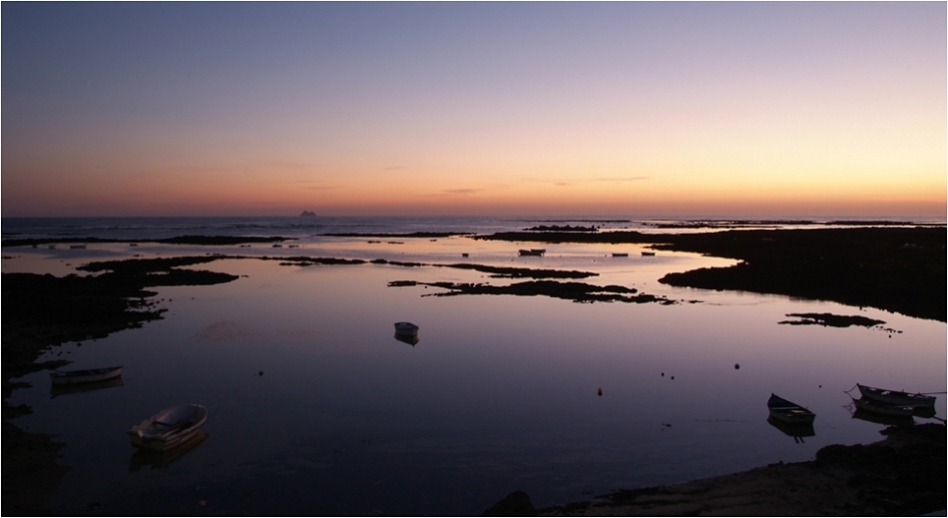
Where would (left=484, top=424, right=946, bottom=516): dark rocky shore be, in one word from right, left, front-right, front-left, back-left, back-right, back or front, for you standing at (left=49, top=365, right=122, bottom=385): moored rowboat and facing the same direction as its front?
front-right

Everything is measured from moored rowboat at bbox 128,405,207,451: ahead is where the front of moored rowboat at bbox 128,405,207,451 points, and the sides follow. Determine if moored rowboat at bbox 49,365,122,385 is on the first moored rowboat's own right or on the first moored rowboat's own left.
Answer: on the first moored rowboat's own left

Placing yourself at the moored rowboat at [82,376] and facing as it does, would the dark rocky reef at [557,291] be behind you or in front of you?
in front

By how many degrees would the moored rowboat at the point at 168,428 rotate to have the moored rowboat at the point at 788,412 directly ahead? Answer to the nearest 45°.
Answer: approximately 90° to its right

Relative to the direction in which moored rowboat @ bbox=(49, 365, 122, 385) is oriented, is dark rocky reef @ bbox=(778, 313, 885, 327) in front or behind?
in front

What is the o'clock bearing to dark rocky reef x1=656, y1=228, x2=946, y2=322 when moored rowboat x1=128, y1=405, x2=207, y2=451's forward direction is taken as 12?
The dark rocky reef is roughly at 1 o'clock from the moored rowboat.

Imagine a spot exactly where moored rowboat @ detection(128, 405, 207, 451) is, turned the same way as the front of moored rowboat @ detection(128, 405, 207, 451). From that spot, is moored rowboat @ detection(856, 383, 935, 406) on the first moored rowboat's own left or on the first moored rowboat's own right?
on the first moored rowboat's own right

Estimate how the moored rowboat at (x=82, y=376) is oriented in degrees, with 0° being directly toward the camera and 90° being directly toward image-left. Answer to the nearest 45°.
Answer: approximately 270°

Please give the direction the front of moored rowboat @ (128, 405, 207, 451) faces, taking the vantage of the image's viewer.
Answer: facing away from the viewer and to the right of the viewer

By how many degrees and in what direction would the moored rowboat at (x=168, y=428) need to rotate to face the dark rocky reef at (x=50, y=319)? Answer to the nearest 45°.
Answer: approximately 45° to its left

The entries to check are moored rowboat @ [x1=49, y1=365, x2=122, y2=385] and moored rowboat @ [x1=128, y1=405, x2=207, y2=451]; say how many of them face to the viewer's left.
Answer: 0
